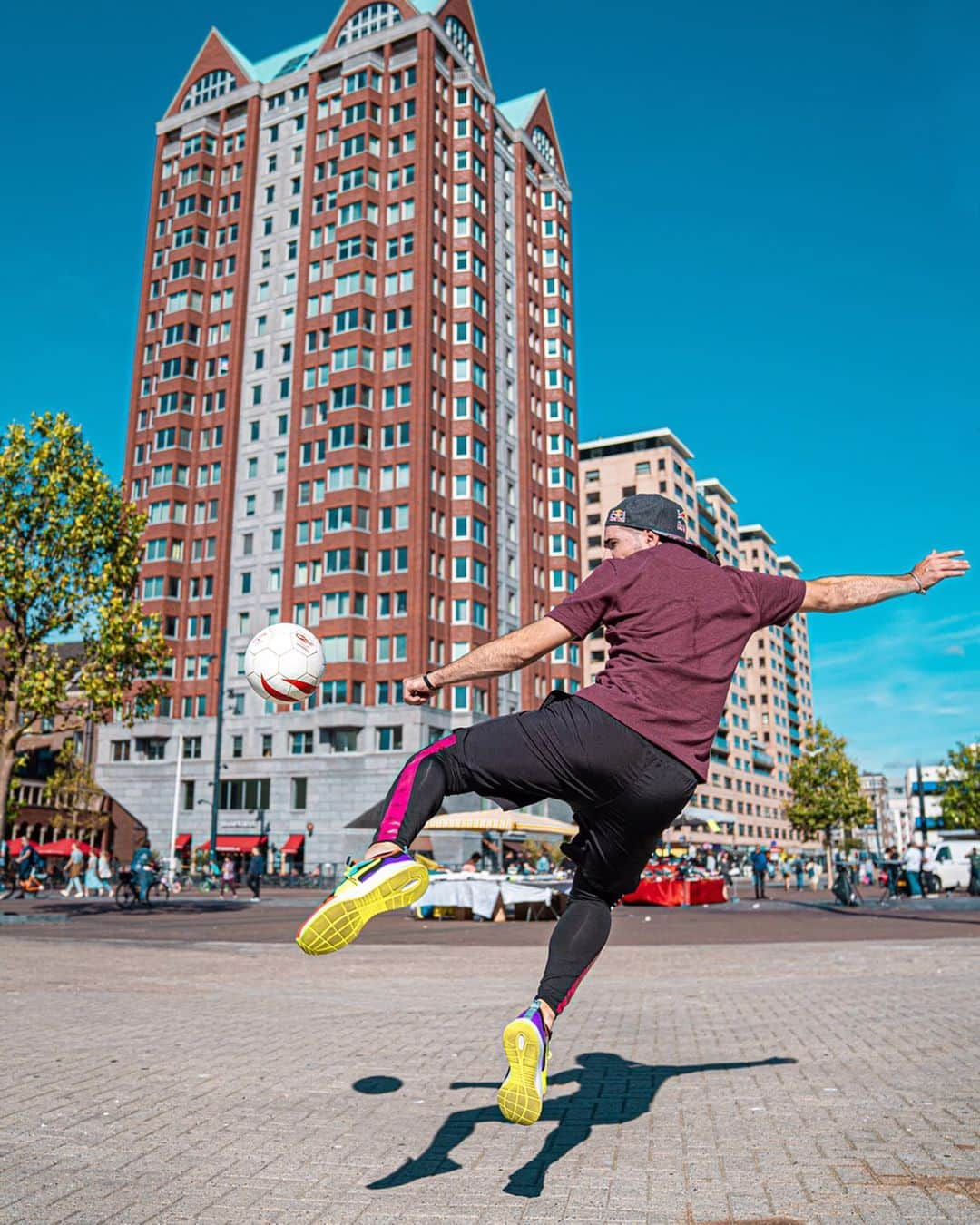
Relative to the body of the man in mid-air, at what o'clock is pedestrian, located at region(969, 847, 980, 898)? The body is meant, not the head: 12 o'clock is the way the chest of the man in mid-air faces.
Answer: The pedestrian is roughly at 2 o'clock from the man in mid-air.

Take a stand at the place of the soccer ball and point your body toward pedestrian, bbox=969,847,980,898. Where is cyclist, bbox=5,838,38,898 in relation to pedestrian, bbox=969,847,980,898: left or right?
left

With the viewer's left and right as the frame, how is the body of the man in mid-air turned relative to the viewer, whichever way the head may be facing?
facing away from the viewer and to the left of the viewer

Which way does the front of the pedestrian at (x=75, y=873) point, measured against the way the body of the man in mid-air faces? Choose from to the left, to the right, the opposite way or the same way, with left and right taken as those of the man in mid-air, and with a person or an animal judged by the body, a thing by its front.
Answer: to the left

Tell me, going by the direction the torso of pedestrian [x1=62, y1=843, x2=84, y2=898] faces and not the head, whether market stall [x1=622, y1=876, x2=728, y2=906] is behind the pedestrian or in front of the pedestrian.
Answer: behind
